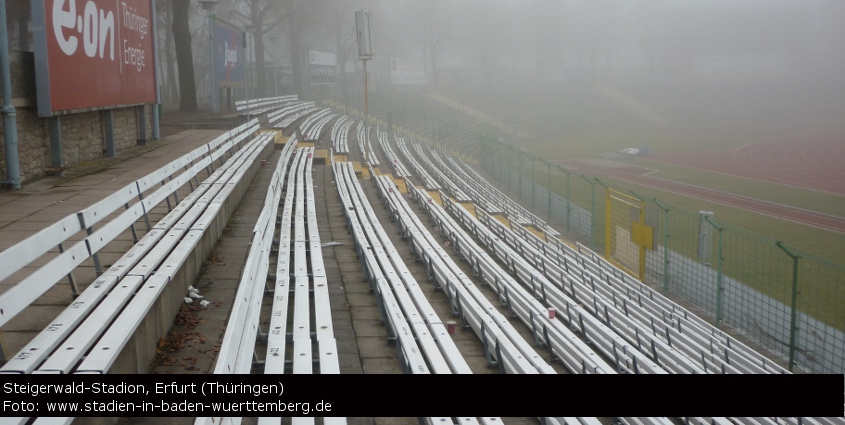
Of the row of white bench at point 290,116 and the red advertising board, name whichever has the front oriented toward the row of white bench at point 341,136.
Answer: the row of white bench at point 290,116

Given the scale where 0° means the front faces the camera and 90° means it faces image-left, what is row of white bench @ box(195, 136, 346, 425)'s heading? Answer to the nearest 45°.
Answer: approximately 270°

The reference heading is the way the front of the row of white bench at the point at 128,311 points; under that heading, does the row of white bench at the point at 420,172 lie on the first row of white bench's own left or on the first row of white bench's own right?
on the first row of white bench's own left

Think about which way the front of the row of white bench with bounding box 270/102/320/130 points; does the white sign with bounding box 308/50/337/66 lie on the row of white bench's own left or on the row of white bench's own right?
on the row of white bench's own left

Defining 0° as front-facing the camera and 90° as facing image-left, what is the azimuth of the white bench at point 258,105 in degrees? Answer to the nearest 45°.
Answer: approximately 315°

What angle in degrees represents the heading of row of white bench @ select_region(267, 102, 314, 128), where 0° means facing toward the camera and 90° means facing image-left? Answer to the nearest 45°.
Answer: approximately 315°

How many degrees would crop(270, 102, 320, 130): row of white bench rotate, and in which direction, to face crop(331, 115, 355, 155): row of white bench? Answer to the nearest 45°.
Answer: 0° — it already faces it

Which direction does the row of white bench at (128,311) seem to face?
to the viewer's right

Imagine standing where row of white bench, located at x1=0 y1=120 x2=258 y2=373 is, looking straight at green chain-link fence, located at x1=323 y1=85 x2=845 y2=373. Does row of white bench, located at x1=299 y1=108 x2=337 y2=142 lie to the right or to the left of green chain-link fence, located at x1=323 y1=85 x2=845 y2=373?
left
